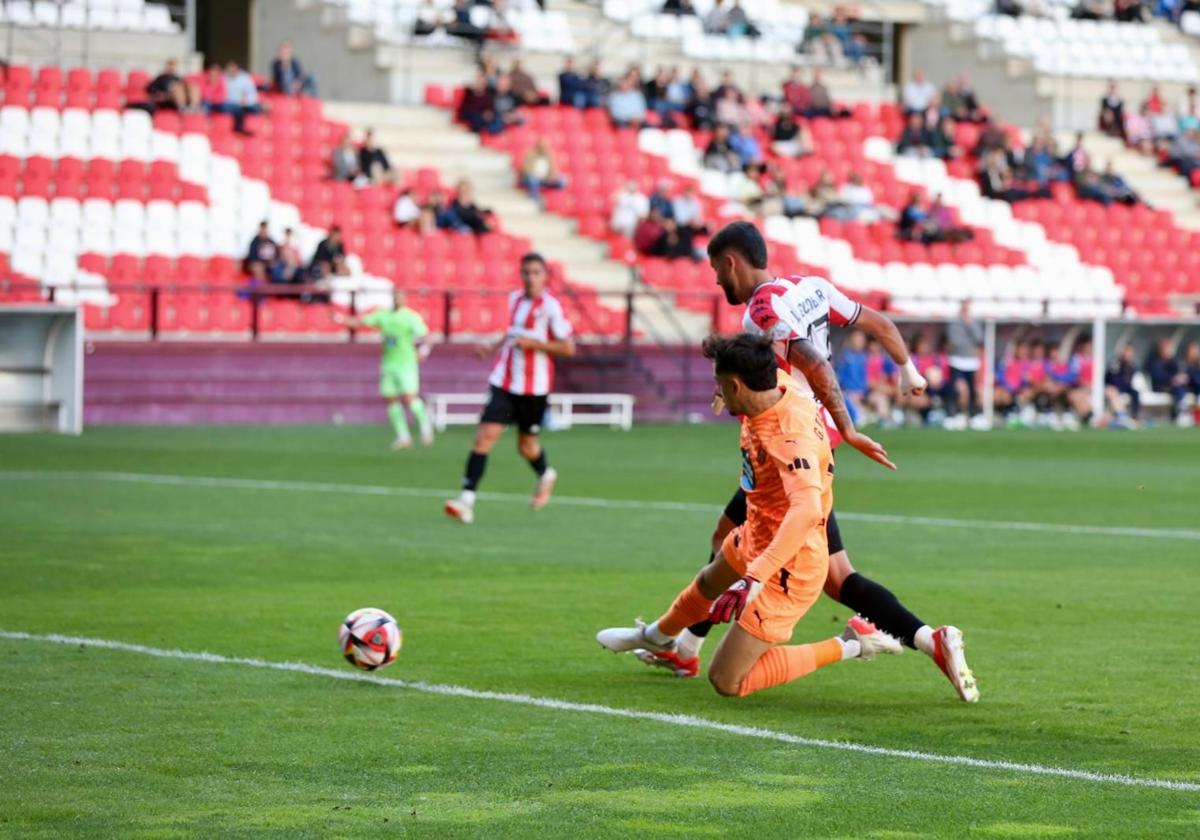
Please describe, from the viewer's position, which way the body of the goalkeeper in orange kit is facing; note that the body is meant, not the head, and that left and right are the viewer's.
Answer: facing to the left of the viewer

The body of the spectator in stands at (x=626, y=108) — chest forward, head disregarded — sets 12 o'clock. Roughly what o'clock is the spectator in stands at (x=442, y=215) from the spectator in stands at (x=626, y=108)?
the spectator in stands at (x=442, y=215) is roughly at 1 o'clock from the spectator in stands at (x=626, y=108).

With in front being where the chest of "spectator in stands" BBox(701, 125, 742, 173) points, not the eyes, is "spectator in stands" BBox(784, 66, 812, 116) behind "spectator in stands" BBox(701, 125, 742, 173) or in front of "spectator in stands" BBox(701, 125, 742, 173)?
behind
